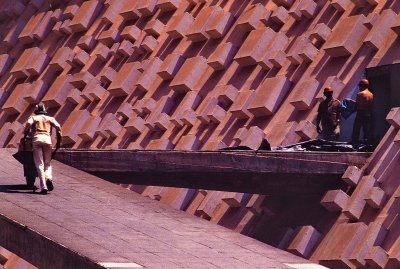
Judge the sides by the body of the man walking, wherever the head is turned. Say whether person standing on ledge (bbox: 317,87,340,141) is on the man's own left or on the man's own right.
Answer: on the man's own right

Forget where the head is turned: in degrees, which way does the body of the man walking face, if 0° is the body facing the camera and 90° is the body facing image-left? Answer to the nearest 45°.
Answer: approximately 180°

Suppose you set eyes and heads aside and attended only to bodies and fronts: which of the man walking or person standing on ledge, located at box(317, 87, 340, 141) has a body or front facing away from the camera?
the man walking

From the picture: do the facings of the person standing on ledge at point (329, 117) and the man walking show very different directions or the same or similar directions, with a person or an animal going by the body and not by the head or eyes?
very different directions

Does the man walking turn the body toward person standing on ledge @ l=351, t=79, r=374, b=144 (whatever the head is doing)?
no

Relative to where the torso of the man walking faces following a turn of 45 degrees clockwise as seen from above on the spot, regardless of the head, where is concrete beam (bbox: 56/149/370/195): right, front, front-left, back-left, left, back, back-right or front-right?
front-right
